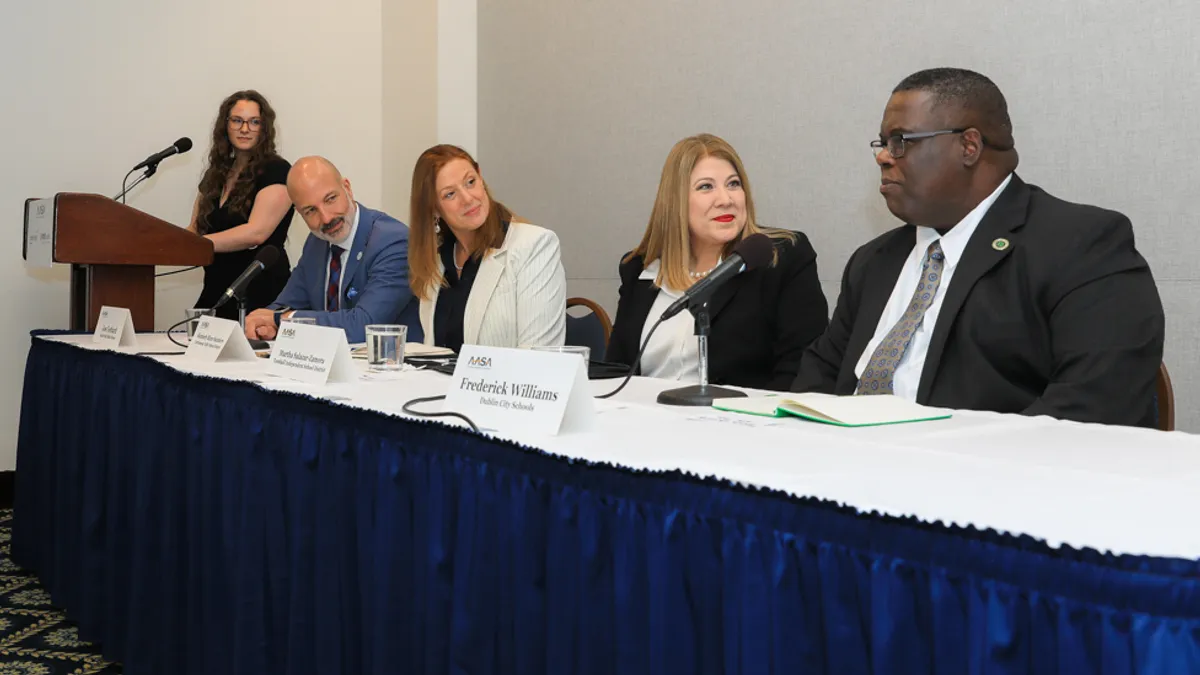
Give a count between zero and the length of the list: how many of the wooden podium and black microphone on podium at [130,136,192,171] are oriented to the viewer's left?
1

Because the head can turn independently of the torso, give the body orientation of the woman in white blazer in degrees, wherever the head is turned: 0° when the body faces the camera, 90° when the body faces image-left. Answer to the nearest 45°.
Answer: approximately 45°

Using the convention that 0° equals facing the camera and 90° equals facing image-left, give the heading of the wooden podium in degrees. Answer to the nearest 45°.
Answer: approximately 90°

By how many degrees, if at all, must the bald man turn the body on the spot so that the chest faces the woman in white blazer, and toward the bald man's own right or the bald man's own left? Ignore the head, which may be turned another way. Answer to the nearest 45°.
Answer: approximately 90° to the bald man's own left

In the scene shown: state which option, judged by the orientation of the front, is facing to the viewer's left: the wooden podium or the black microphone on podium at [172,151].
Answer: the wooden podium

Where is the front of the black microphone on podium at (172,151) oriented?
to the viewer's right

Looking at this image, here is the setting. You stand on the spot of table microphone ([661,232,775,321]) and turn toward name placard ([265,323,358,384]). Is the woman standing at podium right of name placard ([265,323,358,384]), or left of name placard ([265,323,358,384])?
right

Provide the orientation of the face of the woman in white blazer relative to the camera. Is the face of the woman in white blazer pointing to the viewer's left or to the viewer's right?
to the viewer's right
